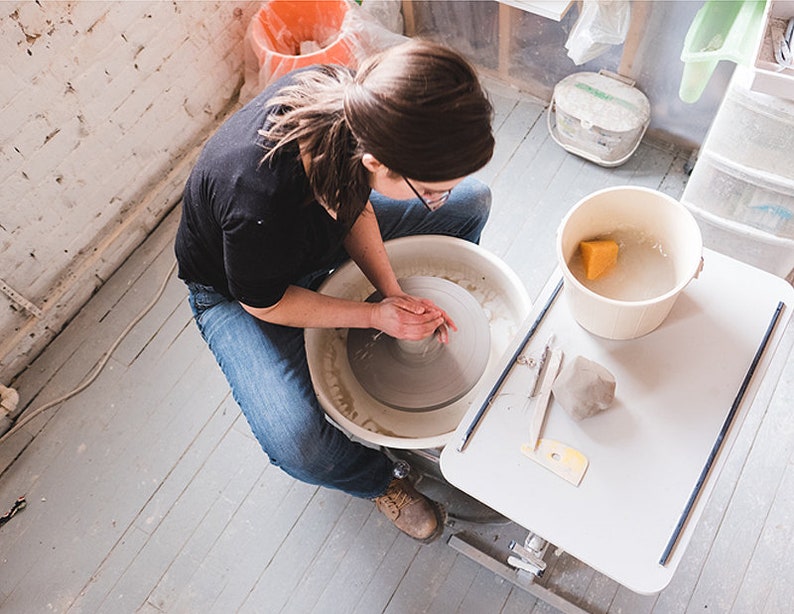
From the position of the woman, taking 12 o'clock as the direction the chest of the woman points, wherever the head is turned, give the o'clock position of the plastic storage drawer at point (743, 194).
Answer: The plastic storage drawer is roughly at 10 o'clock from the woman.

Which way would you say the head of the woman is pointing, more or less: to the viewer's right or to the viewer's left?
to the viewer's right

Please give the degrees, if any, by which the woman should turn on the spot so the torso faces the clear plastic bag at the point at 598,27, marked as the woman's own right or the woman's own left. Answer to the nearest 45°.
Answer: approximately 90° to the woman's own left

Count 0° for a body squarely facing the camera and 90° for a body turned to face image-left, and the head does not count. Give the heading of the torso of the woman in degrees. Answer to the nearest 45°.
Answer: approximately 315°

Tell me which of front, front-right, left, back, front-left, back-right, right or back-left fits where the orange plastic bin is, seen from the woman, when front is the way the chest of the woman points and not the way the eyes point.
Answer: back-left
